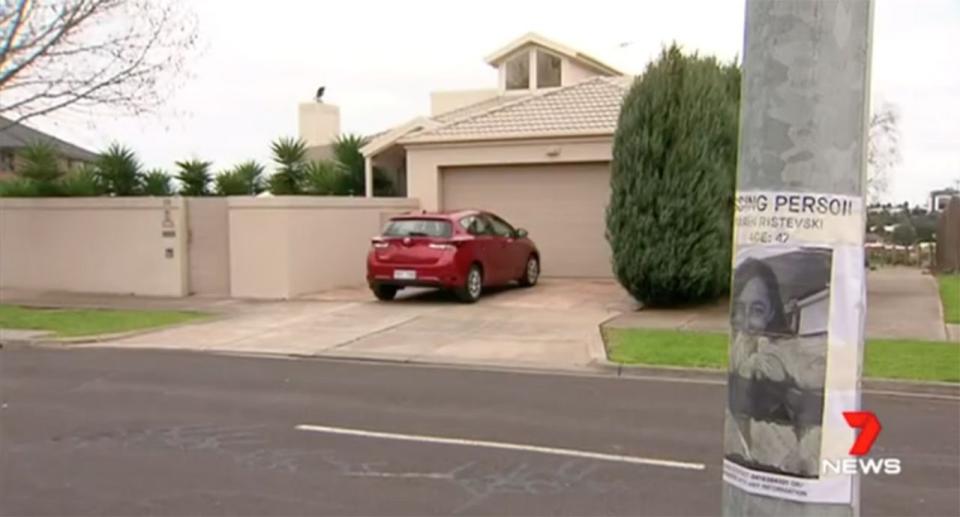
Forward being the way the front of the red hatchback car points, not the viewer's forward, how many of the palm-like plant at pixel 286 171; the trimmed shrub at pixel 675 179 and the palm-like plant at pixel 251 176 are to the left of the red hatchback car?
2

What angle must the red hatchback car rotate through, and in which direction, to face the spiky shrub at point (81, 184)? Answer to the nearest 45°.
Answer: approximately 90° to its left

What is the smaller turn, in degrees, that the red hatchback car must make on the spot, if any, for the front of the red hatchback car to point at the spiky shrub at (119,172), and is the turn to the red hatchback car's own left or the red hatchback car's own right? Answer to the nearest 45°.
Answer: approximately 90° to the red hatchback car's own left

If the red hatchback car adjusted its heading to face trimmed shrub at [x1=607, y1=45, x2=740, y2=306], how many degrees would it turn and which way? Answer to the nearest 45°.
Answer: approximately 45° to its right

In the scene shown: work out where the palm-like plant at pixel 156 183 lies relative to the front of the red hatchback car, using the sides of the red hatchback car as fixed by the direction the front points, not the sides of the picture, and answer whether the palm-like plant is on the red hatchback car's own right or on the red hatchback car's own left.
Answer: on the red hatchback car's own left

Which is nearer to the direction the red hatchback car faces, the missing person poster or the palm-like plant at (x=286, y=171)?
the palm-like plant

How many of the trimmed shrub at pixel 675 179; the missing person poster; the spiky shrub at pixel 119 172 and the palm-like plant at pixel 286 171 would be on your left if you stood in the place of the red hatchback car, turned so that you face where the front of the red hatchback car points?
2

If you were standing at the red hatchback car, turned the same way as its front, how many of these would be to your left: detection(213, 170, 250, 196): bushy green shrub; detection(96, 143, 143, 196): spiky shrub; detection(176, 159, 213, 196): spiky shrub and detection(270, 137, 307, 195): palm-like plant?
4

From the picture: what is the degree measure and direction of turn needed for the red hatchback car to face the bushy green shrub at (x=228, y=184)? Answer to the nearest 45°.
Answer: approximately 90° to its left

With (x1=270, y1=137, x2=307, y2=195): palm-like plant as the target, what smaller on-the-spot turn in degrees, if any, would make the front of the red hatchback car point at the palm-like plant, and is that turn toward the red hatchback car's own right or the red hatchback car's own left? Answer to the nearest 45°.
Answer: approximately 90° to the red hatchback car's own left

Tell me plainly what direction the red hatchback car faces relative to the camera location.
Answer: facing away from the viewer and to the right of the viewer

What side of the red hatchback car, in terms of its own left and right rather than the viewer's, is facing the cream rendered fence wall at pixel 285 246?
left

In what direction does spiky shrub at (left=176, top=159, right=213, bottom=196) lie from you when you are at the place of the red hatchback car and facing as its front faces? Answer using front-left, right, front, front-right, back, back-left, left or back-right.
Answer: left

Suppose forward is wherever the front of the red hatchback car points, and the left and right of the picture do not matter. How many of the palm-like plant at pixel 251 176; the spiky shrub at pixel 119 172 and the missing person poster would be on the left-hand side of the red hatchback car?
2

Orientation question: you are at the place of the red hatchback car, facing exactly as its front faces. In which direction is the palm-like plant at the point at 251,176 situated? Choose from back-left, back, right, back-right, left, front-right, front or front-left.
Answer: left
